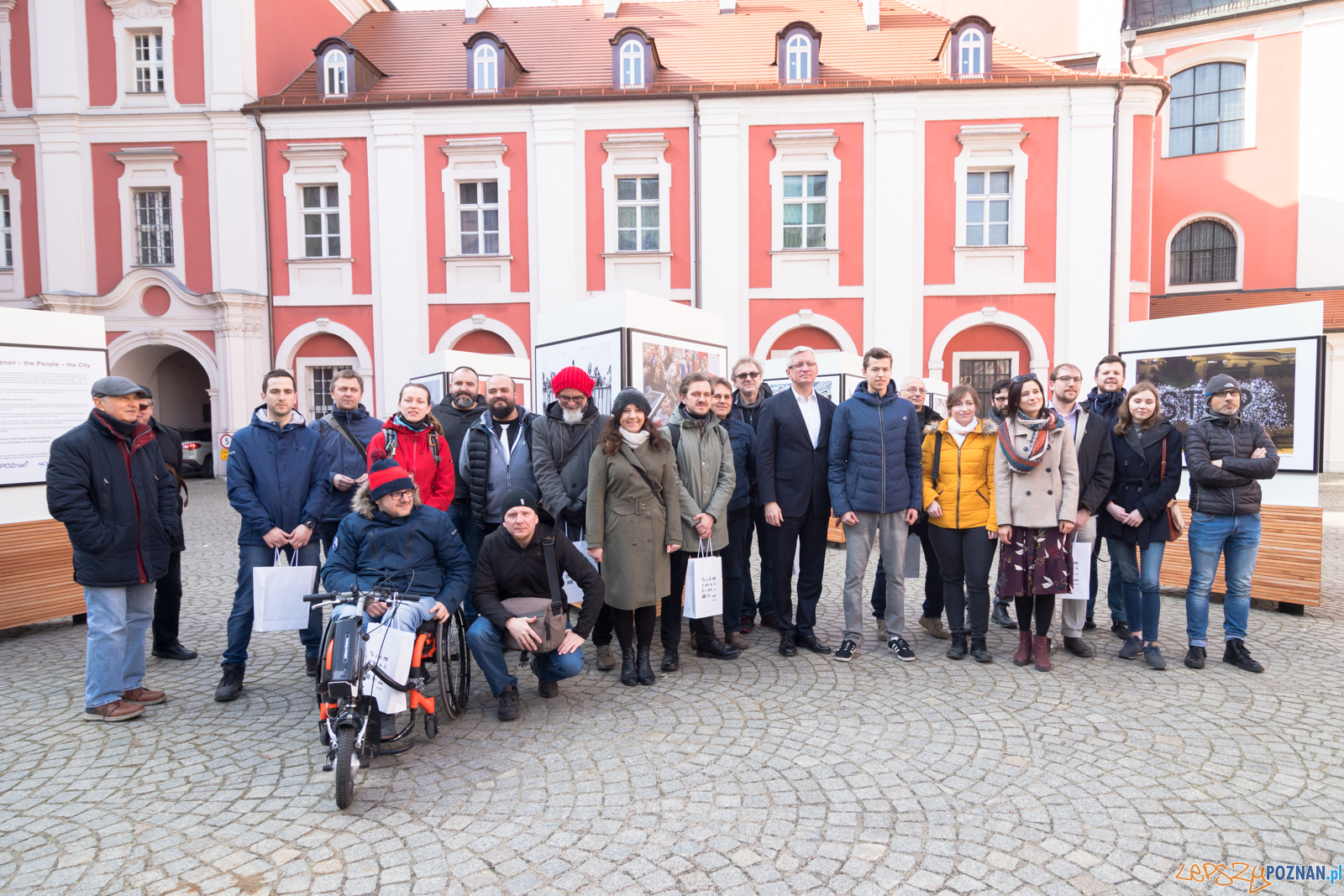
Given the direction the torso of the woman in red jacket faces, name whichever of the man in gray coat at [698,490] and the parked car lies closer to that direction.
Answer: the man in gray coat

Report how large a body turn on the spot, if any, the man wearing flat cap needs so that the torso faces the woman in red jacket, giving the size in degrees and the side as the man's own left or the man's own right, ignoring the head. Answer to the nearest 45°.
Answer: approximately 45° to the man's own left

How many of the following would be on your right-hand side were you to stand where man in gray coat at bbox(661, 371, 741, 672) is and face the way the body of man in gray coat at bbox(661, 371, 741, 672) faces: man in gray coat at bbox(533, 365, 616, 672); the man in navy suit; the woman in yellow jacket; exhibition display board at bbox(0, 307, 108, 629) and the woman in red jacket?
3

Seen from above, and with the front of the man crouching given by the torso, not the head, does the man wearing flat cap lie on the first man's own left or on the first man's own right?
on the first man's own right

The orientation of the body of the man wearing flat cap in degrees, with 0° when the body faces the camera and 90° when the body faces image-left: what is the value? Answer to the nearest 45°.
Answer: approximately 315°

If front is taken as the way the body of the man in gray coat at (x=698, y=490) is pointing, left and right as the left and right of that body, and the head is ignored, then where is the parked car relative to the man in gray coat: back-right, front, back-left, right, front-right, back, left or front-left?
back-right

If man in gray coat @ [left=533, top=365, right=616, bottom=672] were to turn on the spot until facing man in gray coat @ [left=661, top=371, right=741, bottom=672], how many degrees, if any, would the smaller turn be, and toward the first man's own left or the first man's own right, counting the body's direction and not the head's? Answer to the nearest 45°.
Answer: approximately 90° to the first man's own left

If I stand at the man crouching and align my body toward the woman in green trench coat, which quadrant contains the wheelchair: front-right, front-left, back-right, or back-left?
back-right
